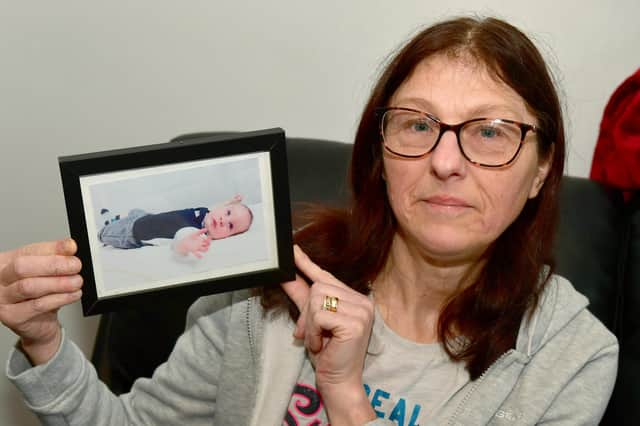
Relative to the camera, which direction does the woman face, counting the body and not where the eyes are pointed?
toward the camera

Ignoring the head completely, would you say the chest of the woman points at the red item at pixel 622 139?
no

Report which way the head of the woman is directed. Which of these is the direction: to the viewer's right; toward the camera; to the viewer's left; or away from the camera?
toward the camera
